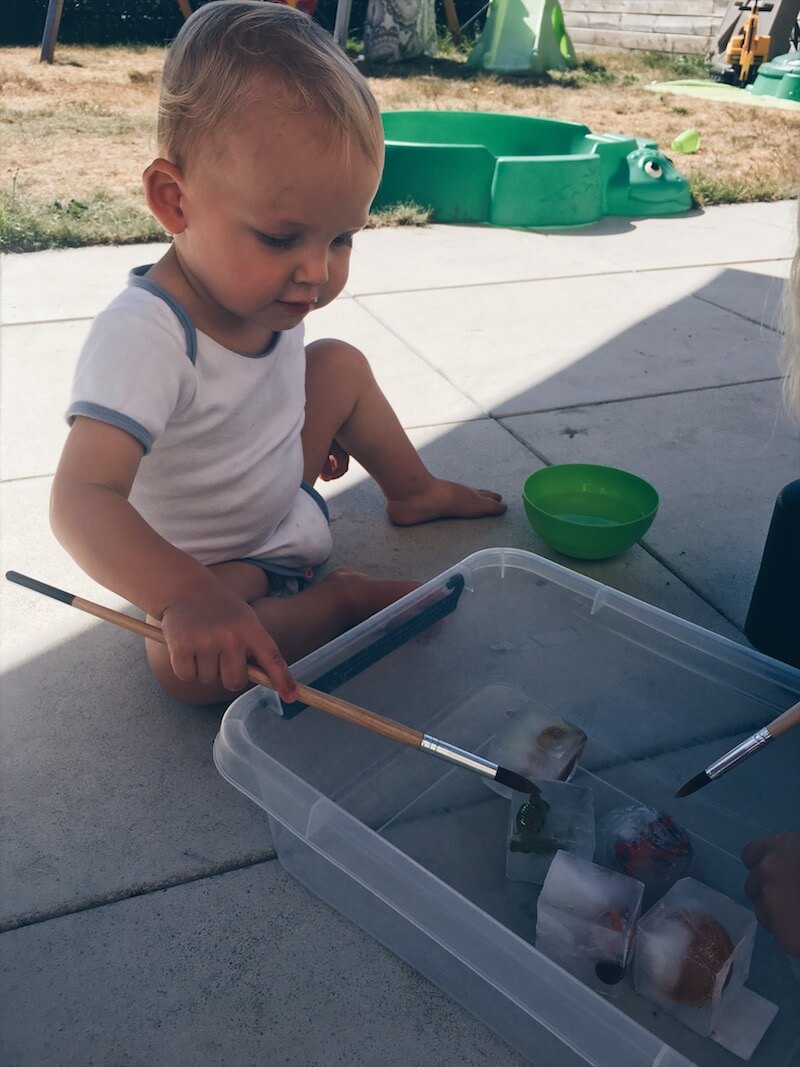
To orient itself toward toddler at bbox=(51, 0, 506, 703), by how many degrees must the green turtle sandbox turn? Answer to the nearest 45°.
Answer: approximately 90° to its right

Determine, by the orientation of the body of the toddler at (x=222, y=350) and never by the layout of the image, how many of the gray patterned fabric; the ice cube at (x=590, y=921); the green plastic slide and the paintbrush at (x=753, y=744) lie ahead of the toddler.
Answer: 2

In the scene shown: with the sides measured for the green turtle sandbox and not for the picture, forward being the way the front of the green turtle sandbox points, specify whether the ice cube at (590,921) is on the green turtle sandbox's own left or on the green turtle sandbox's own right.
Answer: on the green turtle sandbox's own right

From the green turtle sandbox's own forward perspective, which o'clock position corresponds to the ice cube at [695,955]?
The ice cube is roughly at 3 o'clock from the green turtle sandbox.

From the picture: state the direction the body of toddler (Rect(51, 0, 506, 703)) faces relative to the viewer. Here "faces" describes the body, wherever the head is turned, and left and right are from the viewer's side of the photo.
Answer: facing the viewer and to the right of the viewer

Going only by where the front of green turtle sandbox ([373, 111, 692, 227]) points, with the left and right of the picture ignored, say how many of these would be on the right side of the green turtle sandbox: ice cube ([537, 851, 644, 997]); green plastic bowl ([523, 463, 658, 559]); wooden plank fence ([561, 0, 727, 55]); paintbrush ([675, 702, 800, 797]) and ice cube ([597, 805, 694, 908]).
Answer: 4

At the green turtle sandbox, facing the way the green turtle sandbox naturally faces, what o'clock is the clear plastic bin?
The clear plastic bin is roughly at 3 o'clock from the green turtle sandbox.

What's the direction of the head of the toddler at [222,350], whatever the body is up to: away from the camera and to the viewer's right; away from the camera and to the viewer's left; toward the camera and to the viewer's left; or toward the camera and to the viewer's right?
toward the camera and to the viewer's right

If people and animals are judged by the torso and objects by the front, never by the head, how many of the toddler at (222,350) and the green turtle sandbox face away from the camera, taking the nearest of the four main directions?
0

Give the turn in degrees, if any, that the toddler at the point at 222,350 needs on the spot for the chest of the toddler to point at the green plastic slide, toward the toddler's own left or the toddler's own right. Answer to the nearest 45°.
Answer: approximately 135° to the toddler's own left

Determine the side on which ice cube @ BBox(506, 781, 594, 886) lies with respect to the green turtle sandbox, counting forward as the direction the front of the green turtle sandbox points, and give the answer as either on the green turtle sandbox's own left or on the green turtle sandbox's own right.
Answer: on the green turtle sandbox's own right

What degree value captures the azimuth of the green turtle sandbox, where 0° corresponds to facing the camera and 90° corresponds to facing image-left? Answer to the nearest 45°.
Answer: approximately 270°

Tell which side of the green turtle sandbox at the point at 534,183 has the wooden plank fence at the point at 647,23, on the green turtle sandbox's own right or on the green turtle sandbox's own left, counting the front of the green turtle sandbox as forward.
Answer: on the green turtle sandbox's own left
